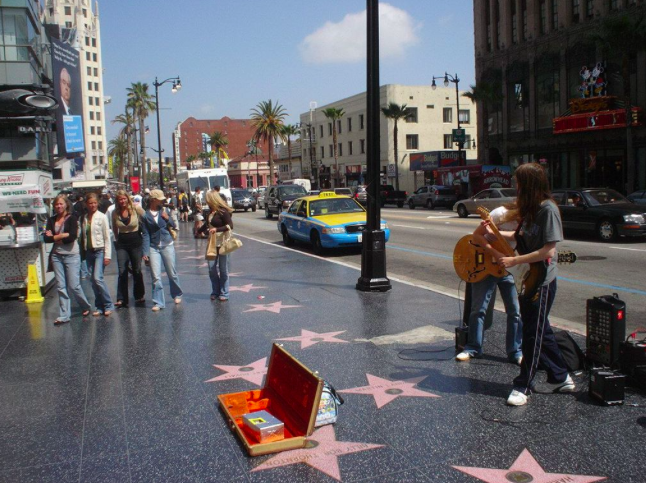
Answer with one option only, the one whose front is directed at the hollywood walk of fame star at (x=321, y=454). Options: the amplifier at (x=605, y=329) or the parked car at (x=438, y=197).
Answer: the amplifier

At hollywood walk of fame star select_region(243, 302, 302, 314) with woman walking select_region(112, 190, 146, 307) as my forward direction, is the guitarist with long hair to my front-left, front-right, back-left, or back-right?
back-left

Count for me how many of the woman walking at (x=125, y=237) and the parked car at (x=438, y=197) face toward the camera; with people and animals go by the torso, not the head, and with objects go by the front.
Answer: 1

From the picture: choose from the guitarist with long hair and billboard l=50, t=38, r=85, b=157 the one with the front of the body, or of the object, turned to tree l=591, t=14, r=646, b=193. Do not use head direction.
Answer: the billboard

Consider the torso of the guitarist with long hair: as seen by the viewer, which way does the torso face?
to the viewer's left

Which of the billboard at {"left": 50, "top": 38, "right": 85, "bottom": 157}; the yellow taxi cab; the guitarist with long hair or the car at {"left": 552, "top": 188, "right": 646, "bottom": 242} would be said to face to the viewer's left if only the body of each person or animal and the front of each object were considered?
the guitarist with long hair

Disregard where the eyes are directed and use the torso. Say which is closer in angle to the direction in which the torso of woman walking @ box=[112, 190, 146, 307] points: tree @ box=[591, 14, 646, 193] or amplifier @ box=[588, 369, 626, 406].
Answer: the amplifier

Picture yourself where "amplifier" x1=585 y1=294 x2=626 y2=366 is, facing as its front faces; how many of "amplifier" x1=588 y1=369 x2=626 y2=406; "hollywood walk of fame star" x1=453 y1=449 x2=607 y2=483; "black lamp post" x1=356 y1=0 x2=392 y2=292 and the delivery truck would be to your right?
2

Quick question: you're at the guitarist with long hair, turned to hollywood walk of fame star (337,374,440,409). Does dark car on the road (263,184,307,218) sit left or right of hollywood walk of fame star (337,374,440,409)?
right

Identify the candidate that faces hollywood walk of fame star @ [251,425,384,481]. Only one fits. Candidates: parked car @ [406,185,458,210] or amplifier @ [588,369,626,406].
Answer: the amplifier

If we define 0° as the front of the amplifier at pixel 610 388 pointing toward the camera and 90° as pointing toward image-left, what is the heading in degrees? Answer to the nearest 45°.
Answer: approximately 45°

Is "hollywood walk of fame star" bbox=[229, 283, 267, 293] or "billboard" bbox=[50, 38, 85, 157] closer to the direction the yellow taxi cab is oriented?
the hollywood walk of fame star
